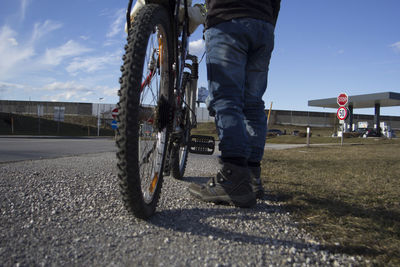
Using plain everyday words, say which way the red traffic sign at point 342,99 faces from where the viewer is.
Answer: facing the viewer

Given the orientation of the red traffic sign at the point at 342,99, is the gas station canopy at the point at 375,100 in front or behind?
behind

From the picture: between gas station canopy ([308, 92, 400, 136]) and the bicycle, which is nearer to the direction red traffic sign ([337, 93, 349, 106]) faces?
the bicycle

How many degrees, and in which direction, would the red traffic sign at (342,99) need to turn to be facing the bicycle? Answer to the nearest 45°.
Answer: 0° — it already faces it

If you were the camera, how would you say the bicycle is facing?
facing away from the viewer

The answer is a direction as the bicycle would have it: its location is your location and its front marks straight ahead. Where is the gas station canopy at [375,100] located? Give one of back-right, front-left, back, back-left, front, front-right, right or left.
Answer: front-right

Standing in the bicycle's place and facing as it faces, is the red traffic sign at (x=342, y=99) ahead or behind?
ahead

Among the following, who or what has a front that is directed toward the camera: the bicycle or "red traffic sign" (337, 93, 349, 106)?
the red traffic sign
